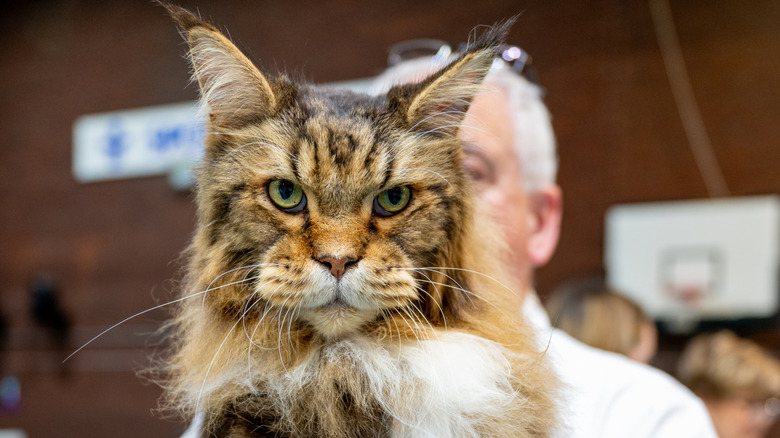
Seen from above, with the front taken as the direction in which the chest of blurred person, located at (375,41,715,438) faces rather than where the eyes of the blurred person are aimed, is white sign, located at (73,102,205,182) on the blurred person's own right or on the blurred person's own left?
on the blurred person's own right

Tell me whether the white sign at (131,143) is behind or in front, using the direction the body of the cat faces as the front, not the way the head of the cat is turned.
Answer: behind

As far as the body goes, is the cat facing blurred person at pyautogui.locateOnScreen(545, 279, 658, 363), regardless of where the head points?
no

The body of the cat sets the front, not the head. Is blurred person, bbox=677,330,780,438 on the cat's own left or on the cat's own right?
on the cat's own left

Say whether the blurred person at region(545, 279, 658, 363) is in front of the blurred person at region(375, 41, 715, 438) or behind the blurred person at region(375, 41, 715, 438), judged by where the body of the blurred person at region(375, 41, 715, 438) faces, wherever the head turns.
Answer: behind

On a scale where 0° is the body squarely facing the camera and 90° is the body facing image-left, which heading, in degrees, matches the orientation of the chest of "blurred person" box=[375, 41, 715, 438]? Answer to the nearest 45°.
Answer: approximately 45°

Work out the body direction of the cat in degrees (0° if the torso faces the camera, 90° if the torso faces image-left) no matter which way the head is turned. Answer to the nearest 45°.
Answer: approximately 0°

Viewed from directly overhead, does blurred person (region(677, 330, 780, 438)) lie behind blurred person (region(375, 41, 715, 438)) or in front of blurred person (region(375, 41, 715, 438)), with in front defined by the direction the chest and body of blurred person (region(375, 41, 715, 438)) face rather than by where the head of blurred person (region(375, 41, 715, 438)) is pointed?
behind
